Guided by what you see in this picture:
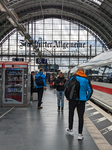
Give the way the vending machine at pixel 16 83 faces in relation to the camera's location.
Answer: facing the viewer
